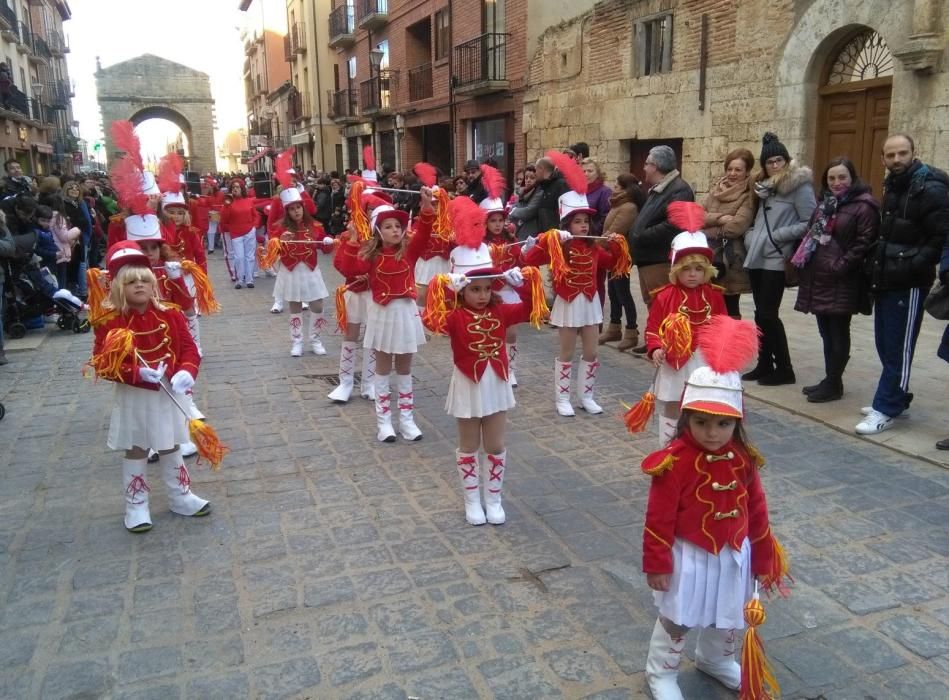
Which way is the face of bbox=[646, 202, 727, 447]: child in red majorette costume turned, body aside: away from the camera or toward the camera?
toward the camera

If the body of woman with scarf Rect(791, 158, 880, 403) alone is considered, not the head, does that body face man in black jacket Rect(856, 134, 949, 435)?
no

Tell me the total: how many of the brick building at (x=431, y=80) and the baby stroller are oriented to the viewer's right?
1

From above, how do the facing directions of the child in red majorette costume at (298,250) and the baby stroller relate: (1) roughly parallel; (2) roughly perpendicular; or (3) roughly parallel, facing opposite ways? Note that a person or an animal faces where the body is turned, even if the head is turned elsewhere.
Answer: roughly perpendicular

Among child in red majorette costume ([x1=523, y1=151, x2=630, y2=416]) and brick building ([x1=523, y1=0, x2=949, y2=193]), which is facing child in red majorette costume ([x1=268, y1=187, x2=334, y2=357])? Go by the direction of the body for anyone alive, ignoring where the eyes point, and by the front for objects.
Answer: the brick building

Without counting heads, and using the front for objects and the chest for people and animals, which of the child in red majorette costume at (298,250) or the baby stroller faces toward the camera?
the child in red majorette costume

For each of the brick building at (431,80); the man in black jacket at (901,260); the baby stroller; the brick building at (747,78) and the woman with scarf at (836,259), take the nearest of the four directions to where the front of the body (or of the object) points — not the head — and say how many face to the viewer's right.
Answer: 1

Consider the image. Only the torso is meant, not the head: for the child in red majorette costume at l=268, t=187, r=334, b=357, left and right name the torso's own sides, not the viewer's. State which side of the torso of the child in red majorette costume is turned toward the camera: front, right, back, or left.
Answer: front

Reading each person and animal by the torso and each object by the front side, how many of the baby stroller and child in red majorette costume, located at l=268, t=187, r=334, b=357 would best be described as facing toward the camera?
1

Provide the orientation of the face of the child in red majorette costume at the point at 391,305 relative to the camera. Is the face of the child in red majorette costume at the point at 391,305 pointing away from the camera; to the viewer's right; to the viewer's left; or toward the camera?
toward the camera

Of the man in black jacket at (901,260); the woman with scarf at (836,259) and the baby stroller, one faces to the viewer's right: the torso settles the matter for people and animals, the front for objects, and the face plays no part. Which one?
the baby stroller

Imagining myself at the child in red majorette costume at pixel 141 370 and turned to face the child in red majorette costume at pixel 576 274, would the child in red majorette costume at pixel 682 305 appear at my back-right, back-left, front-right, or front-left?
front-right

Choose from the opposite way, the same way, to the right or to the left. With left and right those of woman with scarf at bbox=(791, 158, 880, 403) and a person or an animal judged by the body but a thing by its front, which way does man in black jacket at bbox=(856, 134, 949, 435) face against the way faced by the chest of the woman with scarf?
the same way

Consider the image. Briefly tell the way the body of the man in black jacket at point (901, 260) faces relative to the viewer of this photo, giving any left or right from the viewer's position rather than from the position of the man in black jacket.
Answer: facing the viewer and to the left of the viewer

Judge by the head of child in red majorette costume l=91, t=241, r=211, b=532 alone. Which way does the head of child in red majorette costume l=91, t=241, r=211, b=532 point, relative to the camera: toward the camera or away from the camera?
toward the camera

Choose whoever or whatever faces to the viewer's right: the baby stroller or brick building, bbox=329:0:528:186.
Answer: the baby stroller

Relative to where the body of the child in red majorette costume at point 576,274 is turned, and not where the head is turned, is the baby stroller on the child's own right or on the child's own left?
on the child's own right

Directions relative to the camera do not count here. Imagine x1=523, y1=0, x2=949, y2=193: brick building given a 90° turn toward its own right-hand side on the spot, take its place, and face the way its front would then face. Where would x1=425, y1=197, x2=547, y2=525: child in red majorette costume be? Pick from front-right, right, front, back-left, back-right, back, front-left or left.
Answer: back-left

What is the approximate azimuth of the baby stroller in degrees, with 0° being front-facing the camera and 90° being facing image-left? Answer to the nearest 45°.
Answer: approximately 270°
